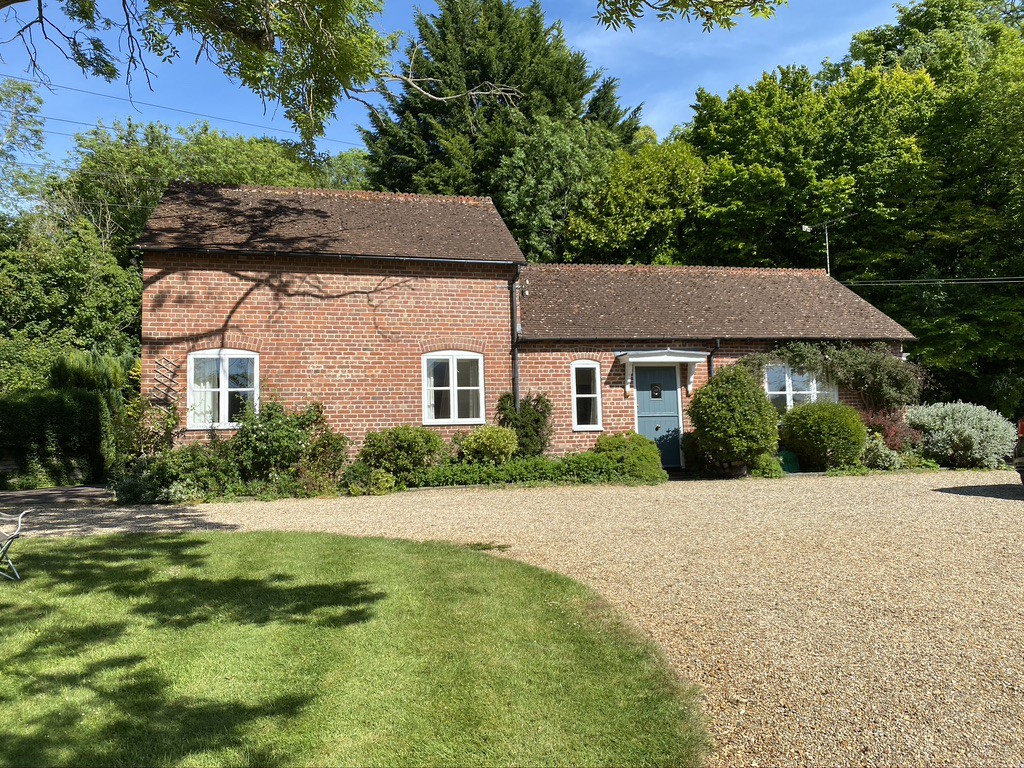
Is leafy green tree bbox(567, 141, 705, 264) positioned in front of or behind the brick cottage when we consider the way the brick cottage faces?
behind

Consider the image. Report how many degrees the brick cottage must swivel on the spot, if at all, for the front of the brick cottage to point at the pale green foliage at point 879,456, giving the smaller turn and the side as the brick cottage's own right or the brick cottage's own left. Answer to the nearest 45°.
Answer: approximately 90° to the brick cottage's own left

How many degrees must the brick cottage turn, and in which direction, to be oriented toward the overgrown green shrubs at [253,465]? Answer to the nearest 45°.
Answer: approximately 45° to its right

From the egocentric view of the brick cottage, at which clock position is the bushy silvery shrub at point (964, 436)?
The bushy silvery shrub is roughly at 9 o'clock from the brick cottage.

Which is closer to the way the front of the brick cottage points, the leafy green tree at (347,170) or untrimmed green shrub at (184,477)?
the untrimmed green shrub

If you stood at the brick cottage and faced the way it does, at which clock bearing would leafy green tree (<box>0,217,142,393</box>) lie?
The leafy green tree is roughly at 4 o'clock from the brick cottage.

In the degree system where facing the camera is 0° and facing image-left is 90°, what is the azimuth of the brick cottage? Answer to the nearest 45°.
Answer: approximately 0°

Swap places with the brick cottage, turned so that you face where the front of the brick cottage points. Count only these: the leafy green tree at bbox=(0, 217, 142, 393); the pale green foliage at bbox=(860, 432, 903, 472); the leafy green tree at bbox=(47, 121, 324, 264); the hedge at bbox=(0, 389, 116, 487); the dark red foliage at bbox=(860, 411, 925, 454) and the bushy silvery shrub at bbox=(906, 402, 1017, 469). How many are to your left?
3

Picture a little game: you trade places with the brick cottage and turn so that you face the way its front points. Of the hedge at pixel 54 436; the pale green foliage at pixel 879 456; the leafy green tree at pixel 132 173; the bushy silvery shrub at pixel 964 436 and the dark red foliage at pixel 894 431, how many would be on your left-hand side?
3
